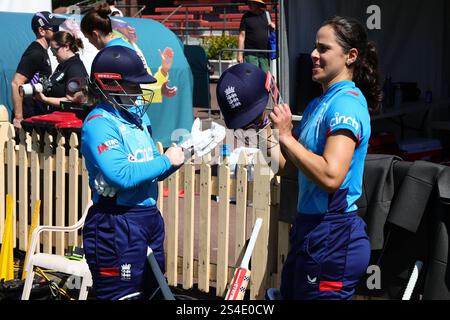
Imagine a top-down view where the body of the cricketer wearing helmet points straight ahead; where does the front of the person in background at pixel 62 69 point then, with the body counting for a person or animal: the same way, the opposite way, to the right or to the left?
the opposite way

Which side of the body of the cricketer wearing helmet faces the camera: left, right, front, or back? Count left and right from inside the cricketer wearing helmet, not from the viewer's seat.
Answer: right

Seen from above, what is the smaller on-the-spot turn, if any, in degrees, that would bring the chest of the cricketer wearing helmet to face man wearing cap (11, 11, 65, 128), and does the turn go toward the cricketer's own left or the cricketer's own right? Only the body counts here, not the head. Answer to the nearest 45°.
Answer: approximately 90° to the cricketer's own left

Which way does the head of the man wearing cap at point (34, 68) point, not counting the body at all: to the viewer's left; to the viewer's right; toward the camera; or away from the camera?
to the viewer's right

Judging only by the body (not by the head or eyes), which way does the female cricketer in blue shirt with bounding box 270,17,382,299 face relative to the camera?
to the viewer's left

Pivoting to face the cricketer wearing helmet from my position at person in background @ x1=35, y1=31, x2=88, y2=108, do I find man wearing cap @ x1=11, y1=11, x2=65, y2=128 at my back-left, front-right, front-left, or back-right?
back-right

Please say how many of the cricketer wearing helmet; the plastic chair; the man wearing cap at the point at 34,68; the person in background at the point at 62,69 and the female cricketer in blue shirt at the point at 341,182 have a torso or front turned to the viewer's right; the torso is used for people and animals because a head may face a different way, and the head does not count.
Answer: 2

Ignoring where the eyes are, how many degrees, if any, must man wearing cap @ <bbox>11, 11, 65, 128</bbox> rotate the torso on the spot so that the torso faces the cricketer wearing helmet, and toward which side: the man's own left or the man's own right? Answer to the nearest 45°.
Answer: approximately 90° to the man's own right

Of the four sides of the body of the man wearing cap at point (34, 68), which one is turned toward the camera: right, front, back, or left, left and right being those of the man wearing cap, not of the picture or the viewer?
right
